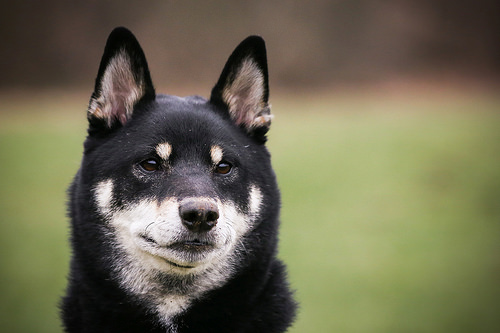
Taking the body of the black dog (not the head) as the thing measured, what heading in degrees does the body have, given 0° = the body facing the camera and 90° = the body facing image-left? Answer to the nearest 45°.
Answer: approximately 0°
